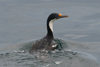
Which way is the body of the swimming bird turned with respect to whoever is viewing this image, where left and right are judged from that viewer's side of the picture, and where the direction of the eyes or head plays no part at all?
facing to the right of the viewer
